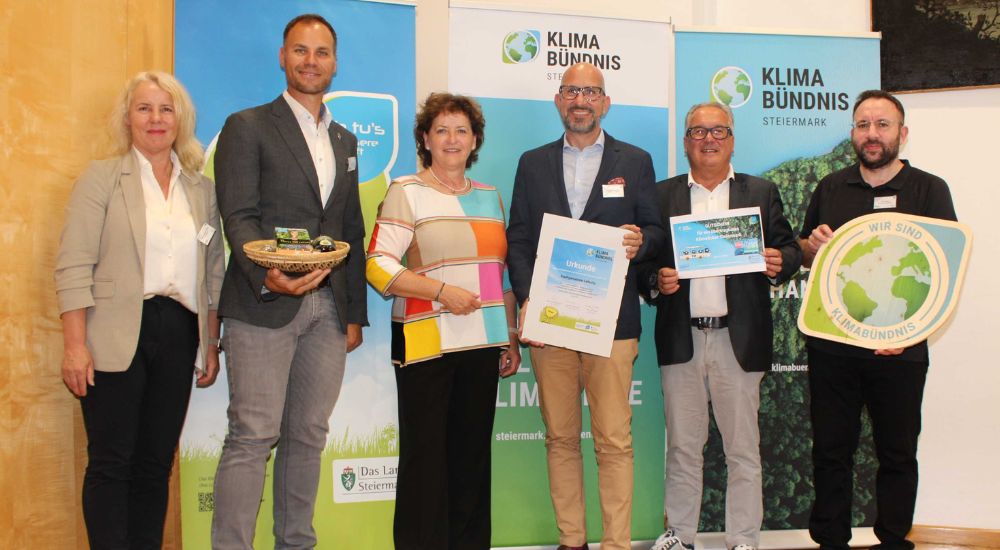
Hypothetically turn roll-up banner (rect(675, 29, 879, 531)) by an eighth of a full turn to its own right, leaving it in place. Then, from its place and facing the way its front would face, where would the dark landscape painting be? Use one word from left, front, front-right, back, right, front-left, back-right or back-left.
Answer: back

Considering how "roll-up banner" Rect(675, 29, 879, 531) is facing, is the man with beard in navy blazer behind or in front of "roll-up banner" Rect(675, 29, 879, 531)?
in front

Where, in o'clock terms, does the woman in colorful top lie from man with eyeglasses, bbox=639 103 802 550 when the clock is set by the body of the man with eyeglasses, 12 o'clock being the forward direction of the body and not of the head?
The woman in colorful top is roughly at 2 o'clock from the man with eyeglasses.

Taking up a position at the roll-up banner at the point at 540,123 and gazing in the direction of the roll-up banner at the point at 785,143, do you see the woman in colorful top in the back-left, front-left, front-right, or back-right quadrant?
back-right

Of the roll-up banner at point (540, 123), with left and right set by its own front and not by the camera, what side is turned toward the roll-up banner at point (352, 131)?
right

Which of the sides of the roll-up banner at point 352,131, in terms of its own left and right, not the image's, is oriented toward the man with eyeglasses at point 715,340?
left

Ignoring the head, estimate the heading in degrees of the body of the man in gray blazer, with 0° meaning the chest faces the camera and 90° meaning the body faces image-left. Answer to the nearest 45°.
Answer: approximately 315°

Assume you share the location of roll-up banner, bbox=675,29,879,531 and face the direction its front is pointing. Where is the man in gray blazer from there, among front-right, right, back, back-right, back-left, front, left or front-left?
front-right
